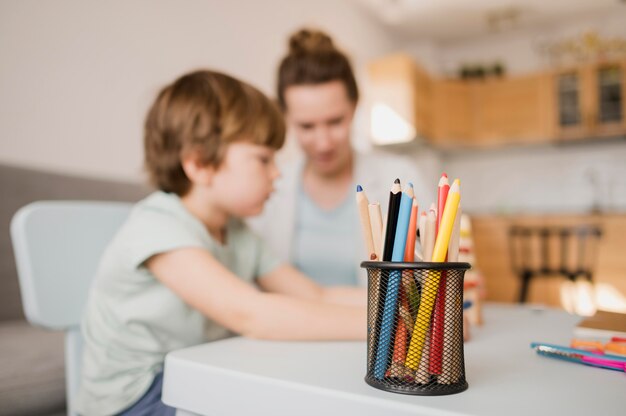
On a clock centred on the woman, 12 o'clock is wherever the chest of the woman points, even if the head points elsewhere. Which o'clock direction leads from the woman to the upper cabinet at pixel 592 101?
The upper cabinet is roughly at 7 o'clock from the woman.

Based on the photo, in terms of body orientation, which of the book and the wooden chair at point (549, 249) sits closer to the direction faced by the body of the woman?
the book

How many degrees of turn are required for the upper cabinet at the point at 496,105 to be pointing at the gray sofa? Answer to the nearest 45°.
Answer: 0° — it already faces it

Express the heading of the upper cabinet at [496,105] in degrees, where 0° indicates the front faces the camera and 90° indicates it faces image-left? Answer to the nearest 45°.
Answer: approximately 0°

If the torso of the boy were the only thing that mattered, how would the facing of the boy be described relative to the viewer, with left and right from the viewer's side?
facing to the right of the viewer

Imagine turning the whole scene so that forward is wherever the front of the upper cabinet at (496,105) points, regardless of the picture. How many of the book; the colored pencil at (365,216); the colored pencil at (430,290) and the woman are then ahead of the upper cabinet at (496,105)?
4

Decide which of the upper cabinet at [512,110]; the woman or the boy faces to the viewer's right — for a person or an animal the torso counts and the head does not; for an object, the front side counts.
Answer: the boy
